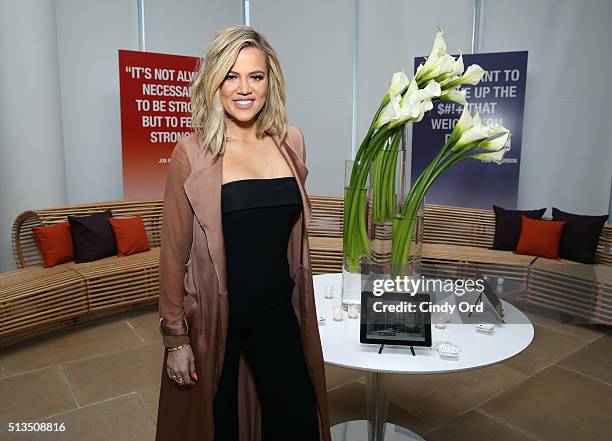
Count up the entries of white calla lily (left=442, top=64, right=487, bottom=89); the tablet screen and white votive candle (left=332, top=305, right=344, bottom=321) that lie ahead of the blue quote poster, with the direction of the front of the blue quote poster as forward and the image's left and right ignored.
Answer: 3

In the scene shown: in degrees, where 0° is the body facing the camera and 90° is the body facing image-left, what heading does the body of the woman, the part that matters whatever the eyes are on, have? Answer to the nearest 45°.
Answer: approximately 315°

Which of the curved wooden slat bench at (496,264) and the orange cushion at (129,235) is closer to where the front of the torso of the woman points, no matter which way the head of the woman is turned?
the curved wooden slat bench

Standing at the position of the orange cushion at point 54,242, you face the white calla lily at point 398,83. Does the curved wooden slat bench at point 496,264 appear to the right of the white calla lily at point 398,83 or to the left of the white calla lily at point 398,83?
left

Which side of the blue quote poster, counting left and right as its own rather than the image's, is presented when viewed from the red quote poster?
right

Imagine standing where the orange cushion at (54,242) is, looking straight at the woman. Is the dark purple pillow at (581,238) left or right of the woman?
left

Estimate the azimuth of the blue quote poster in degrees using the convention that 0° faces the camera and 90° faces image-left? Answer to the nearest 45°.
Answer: approximately 0°

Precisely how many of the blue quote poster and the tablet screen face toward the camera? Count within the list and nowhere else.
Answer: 2
